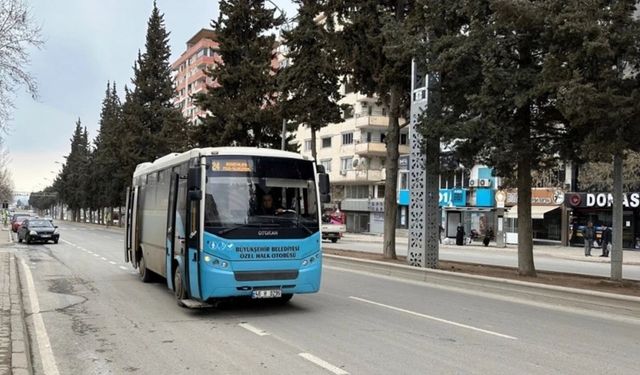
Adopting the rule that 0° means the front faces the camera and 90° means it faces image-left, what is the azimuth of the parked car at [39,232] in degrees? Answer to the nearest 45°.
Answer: approximately 315°

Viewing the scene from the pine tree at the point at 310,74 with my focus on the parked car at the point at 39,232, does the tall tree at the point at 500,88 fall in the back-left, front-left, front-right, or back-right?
back-left

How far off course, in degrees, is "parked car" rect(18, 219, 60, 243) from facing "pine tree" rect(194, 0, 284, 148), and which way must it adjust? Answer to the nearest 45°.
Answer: approximately 45° to its left
